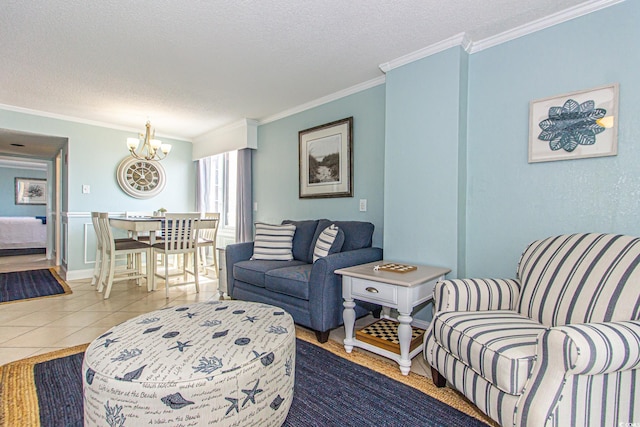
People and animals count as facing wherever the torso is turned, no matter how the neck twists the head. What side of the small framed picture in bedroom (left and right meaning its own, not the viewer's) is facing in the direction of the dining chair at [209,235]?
front

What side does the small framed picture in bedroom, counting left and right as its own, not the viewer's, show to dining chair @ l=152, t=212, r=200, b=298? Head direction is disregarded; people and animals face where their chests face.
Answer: front

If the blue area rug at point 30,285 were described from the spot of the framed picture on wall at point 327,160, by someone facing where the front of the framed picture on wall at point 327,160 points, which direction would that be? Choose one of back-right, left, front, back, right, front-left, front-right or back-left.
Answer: front-right

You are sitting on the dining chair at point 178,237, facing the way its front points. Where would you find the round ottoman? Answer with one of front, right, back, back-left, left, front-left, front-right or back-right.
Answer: back-left

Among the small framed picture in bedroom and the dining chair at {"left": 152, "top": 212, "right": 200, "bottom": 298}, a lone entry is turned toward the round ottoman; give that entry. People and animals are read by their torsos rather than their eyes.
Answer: the small framed picture in bedroom

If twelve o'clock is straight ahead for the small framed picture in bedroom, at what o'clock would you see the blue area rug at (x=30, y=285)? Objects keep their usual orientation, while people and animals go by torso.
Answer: The blue area rug is roughly at 12 o'clock from the small framed picture in bedroom.

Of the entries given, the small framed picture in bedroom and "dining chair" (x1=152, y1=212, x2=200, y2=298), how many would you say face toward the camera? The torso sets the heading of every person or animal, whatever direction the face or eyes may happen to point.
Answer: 1

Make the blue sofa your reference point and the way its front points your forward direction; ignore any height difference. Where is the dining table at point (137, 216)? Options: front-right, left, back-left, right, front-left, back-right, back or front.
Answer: right

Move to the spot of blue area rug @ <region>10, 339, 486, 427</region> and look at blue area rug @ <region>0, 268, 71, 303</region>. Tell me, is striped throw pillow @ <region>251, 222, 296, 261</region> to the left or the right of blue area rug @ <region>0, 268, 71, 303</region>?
right

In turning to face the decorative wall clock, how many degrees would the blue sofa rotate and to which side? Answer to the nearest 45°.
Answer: approximately 90° to its right

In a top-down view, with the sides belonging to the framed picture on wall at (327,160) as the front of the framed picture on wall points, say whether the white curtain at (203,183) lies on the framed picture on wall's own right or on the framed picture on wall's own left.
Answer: on the framed picture on wall's own right

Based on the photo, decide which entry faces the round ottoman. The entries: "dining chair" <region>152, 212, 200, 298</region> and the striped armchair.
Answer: the striped armchair

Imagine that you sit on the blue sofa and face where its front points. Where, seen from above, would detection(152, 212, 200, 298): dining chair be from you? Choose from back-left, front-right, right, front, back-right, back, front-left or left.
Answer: right

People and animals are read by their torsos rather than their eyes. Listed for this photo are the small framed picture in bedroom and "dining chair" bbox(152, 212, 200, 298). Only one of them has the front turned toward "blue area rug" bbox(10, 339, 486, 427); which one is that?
the small framed picture in bedroom

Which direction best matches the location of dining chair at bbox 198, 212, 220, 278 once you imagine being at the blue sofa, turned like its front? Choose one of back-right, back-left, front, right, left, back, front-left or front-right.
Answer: right
